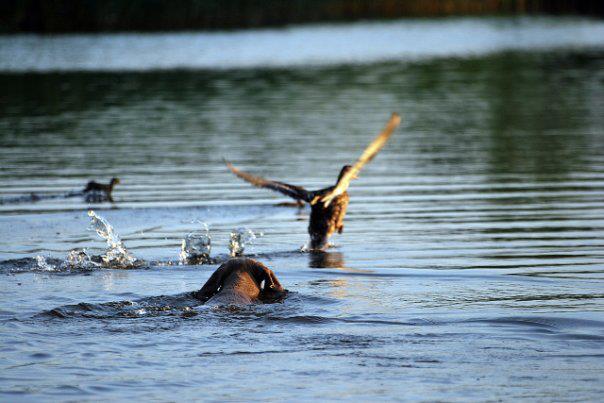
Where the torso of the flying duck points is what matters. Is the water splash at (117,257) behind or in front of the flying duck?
behind

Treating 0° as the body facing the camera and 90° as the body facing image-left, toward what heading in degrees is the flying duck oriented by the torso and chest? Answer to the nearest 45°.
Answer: approximately 225°

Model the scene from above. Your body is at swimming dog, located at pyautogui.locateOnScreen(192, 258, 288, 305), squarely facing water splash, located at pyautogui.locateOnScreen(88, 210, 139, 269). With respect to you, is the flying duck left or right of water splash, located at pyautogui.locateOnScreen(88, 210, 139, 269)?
right

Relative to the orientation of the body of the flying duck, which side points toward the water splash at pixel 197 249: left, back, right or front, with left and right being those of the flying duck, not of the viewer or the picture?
back

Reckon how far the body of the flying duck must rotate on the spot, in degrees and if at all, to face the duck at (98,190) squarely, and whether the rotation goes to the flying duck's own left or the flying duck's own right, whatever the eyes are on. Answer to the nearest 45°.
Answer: approximately 90° to the flying duck's own left

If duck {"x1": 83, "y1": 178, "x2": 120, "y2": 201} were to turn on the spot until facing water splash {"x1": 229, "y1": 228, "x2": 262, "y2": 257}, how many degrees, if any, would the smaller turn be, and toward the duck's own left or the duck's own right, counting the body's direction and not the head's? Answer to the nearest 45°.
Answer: approximately 90° to the duck's own right

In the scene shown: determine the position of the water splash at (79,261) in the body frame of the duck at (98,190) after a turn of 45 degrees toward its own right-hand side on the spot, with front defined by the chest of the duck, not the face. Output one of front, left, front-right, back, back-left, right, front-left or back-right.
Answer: front-right

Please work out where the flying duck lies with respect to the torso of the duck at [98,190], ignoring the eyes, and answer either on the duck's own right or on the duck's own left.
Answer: on the duck's own right

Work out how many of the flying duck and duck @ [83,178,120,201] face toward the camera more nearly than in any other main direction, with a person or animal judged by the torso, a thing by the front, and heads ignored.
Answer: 0

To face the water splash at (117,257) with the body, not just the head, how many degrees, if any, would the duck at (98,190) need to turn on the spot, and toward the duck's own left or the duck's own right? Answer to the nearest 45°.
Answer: approximately 90° to the duck's own right

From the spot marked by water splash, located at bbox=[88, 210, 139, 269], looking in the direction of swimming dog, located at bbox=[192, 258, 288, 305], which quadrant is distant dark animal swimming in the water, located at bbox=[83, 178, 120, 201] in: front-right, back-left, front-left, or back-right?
back-left

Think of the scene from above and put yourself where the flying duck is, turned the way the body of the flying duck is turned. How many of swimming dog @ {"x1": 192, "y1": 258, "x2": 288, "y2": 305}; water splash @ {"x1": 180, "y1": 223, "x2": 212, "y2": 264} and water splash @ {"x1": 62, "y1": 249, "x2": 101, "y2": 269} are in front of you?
0

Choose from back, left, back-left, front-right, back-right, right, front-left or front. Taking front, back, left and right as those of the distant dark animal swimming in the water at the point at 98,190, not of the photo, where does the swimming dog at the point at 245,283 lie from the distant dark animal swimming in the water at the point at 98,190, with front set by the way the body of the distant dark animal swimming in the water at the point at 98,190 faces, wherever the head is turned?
right

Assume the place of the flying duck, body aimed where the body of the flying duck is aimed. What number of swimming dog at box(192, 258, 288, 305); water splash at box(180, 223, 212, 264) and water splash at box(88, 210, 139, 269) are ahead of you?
0

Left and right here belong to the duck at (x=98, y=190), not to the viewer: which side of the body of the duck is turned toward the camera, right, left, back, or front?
right
